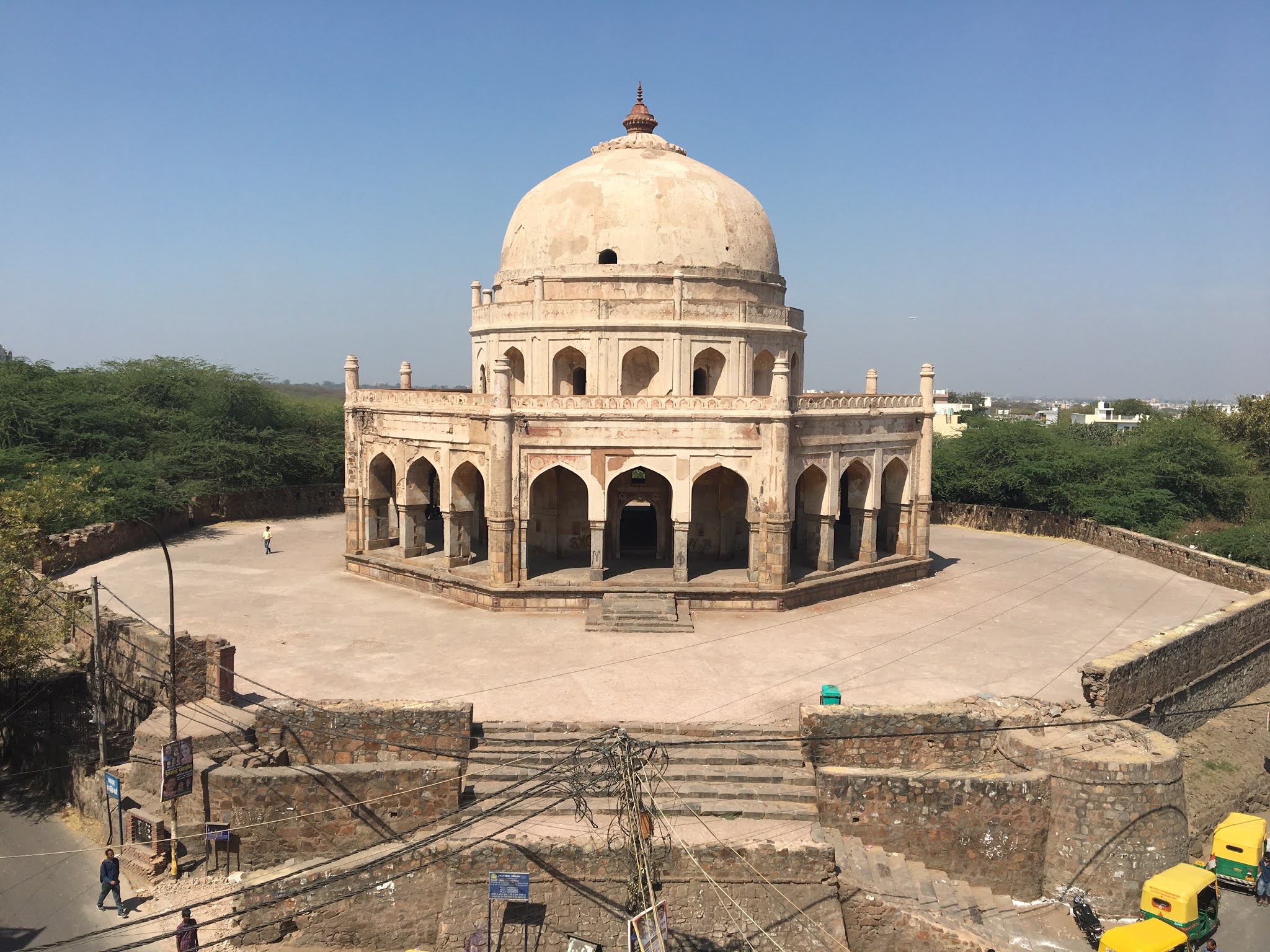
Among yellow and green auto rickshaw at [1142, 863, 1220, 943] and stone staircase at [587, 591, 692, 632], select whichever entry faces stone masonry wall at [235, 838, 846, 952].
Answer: the stone staircase

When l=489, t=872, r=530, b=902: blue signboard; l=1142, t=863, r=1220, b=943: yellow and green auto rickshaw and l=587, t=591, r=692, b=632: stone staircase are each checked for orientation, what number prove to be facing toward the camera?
2

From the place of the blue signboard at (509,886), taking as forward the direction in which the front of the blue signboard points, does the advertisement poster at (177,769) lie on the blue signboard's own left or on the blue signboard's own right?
on the blue signboard's own right

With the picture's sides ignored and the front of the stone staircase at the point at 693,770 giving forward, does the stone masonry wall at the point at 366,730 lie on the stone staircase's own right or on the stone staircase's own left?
on the stone staircase's own right

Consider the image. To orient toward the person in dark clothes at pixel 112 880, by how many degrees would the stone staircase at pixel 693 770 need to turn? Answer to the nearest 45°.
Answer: approximately 90° to its right

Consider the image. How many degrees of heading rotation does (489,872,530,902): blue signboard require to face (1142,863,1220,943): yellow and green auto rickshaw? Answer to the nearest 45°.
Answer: approximately 90° to its left

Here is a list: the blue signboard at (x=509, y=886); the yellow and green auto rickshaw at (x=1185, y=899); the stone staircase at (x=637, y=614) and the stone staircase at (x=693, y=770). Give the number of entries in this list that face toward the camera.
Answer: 3

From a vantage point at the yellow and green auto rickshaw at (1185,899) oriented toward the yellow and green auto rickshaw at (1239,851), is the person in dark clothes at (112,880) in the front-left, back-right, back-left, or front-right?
back-left

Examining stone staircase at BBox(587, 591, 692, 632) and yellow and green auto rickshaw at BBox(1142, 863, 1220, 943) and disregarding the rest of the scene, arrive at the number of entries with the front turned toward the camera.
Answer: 1

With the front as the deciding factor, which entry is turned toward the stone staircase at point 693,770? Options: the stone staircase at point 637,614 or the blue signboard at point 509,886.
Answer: the stone staircase at point 637,614

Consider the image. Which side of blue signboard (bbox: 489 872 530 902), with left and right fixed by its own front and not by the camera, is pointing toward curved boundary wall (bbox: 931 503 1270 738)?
left

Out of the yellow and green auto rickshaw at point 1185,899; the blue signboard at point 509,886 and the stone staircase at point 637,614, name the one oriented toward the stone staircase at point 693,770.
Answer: the stone staircase at point 637,614
